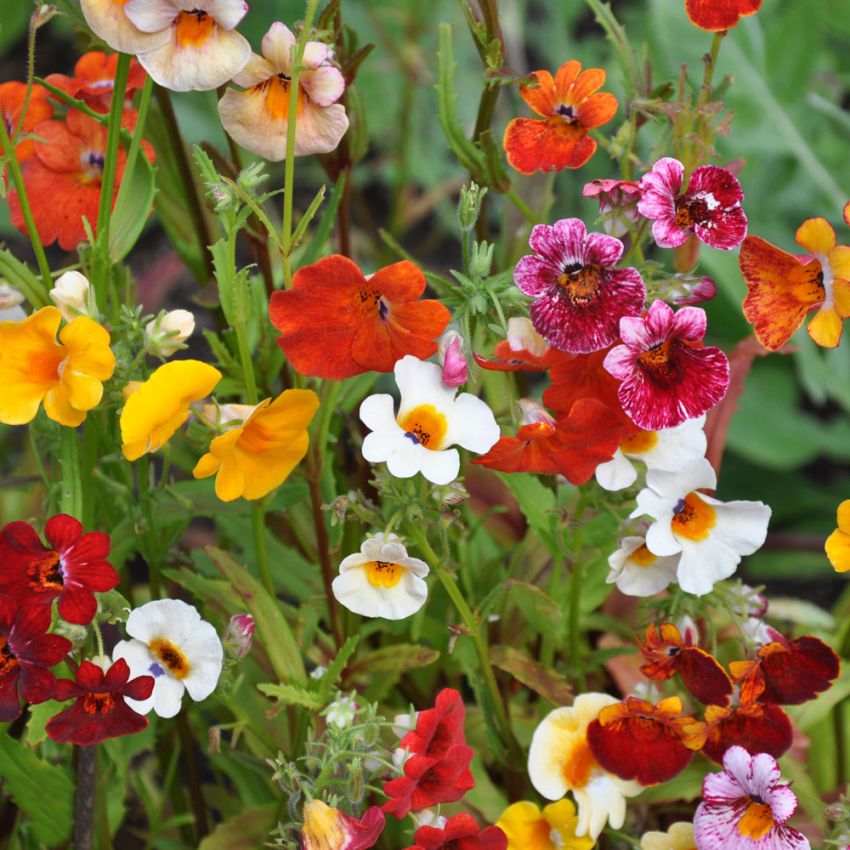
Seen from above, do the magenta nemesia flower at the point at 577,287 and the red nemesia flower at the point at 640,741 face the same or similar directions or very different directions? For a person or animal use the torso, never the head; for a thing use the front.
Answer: same or similar directions

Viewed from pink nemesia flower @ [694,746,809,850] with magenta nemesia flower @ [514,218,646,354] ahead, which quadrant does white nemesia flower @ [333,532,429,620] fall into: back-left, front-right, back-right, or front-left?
front-left

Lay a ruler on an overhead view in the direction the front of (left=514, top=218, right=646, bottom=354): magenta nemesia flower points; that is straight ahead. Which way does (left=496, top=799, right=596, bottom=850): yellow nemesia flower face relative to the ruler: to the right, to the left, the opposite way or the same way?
the same way

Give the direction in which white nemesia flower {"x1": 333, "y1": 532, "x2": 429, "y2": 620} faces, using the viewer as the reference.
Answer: facing the viewer

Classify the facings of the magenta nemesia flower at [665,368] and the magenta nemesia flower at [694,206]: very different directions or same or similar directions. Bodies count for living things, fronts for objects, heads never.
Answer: same or similar directions

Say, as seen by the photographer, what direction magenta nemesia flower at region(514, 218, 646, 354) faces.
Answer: facing the viewer

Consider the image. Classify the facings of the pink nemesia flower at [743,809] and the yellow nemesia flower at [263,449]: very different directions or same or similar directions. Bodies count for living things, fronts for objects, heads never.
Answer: same or similar directions

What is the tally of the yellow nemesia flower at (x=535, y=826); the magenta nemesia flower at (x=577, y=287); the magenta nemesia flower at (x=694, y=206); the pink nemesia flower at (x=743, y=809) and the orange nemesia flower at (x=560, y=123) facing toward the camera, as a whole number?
5

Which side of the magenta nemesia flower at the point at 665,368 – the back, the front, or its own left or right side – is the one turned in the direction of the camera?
front
